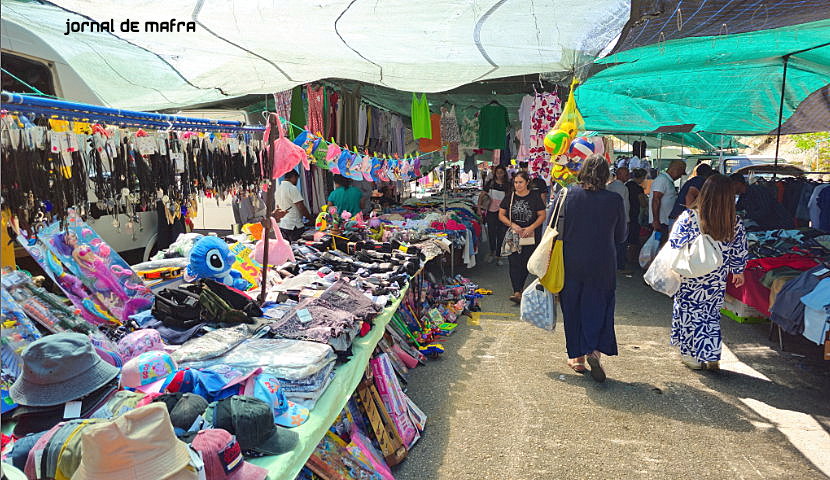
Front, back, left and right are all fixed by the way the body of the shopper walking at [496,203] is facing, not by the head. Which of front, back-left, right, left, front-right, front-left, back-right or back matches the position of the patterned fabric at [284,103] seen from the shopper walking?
front-right

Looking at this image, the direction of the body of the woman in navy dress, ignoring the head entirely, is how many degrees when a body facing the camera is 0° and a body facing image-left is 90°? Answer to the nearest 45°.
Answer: approximately 180°

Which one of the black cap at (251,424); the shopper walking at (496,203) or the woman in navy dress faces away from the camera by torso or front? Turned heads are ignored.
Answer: the woman in navy dress

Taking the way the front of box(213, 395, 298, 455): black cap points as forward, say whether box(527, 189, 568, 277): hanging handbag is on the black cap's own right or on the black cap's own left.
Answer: on the black cap's own left

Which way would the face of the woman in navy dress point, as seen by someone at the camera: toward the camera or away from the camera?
away from the camera

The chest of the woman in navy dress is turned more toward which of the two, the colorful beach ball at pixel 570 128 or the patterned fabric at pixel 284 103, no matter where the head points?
the colorful beach ball

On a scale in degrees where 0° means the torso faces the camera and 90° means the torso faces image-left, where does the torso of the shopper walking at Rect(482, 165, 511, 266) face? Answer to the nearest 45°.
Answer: approximately 0°
